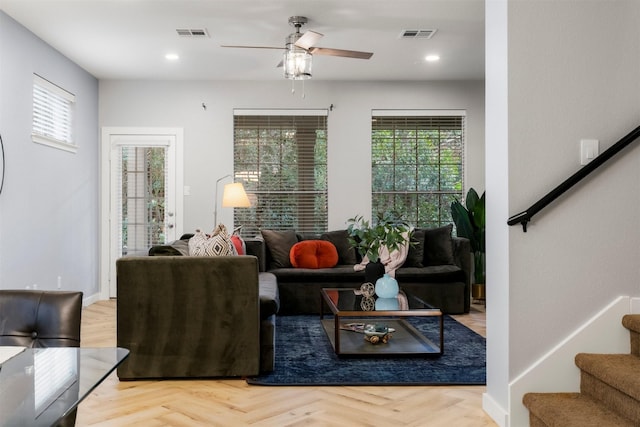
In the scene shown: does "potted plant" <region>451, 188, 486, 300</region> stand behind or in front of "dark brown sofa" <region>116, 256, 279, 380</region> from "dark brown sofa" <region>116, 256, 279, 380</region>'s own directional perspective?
in front

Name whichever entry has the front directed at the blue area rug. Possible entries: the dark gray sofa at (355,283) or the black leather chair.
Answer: the dark gray sofa

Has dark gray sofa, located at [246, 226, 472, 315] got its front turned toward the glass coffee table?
yes

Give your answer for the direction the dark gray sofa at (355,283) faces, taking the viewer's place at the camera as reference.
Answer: facing the viewer

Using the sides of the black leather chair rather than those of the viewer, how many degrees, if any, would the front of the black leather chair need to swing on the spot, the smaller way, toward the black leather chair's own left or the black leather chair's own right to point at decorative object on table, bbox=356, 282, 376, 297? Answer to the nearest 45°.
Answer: approximately 135° to the black leather chair's own left

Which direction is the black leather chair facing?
toward the camera

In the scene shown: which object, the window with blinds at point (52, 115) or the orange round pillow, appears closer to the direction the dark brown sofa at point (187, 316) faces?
the orange round pillow
